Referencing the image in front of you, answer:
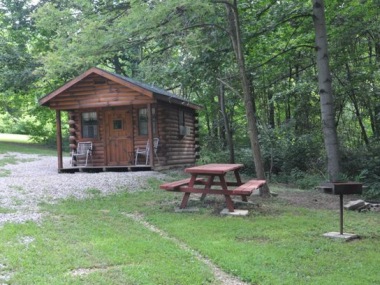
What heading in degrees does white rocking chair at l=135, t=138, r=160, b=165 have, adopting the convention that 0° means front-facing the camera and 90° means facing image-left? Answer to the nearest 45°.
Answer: approximately 45°

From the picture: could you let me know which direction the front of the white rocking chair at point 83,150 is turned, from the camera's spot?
facing the viewer and to the left of the viewer

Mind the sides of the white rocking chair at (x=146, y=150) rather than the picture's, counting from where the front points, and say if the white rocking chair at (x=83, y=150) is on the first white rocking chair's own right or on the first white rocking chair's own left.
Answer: on the first white rocking chair's own right

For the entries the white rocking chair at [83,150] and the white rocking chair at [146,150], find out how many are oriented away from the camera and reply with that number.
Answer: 0

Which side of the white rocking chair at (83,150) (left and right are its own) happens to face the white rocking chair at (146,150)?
left
